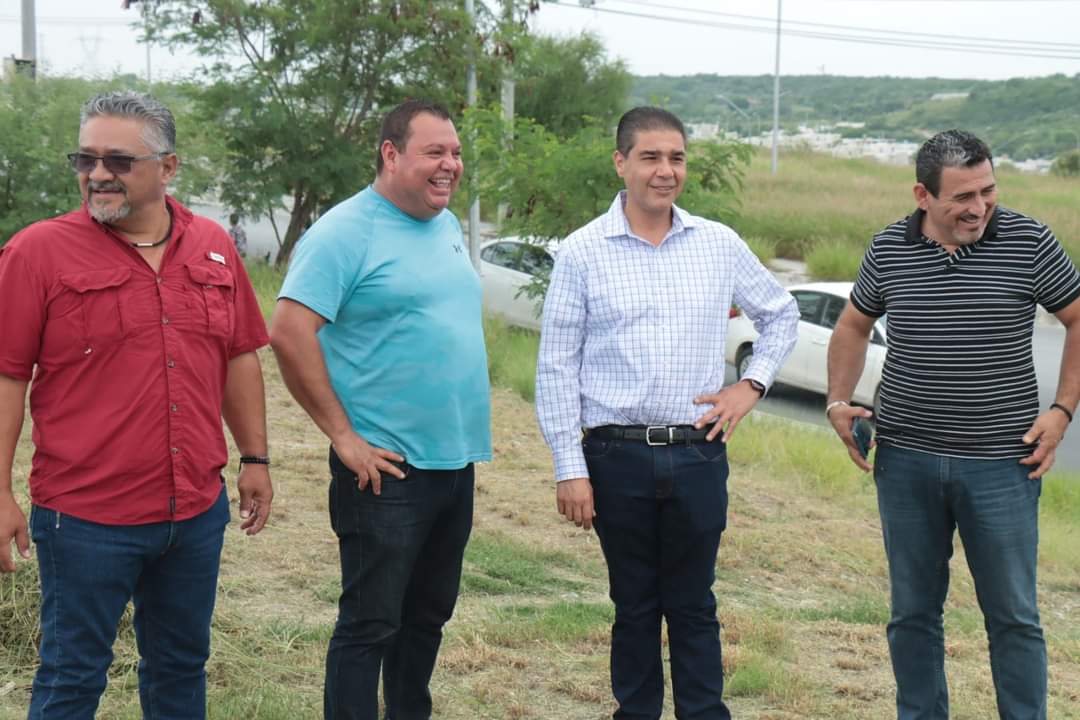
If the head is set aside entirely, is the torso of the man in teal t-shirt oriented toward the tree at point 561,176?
no

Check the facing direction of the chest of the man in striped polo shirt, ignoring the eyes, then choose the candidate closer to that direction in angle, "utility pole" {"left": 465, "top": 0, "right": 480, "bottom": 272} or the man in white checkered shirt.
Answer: the man in white checkered shirt

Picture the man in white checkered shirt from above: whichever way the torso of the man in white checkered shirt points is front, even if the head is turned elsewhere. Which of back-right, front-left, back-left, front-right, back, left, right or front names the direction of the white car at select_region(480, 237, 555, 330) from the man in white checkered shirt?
back

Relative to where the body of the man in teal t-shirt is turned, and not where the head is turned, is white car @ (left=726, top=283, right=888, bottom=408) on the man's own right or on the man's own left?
on the man's own left

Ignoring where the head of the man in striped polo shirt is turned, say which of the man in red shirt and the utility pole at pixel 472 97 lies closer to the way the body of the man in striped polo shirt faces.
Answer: the man in red shirt

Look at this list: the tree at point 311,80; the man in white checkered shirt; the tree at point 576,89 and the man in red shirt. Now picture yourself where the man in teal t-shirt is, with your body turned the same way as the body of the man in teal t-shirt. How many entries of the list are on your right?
1

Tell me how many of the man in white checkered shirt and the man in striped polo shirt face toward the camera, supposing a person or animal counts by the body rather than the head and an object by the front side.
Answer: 2

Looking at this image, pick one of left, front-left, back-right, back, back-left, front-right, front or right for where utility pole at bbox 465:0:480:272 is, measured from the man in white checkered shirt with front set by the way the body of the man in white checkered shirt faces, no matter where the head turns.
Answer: back

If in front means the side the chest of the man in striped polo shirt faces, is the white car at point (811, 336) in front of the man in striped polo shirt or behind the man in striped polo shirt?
behind

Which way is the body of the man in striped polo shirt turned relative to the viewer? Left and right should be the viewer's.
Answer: facing the viewer

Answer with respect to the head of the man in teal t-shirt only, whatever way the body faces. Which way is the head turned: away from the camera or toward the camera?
toward the camera

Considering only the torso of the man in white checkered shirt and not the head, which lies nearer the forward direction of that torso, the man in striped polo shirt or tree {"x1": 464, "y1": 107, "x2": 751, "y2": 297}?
the man in striped polo shirt

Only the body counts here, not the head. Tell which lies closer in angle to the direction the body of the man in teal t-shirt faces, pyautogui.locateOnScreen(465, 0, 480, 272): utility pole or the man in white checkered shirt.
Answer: the man in white checkered shirt

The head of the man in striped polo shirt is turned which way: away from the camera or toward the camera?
toward the camera

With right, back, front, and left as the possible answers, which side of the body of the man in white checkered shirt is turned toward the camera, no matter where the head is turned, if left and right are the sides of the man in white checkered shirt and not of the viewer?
front

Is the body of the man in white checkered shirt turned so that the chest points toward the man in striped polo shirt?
no

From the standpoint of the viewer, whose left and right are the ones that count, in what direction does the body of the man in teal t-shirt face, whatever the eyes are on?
facing the viewer and to the right of the viewer

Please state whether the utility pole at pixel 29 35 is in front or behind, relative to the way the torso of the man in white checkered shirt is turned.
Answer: behind

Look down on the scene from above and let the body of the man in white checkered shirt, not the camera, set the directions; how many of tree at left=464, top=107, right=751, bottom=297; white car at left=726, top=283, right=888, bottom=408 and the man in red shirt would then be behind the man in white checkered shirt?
2

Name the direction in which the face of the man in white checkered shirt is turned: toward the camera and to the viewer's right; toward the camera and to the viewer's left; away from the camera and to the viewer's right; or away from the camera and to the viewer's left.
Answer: toward the camera and to the viewer's right
